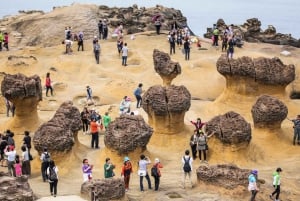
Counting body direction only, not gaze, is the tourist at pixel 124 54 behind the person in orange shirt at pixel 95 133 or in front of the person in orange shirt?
in front

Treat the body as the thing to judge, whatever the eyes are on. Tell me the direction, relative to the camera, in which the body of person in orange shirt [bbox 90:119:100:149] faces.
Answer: away from the camera

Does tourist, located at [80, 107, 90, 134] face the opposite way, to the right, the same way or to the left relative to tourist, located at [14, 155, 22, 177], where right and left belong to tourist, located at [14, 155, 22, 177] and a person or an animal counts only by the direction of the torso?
the opposite way

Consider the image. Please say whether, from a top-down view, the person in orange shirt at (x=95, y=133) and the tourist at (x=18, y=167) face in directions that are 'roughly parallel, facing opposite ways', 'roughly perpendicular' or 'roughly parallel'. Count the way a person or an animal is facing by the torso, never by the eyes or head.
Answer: roughly parallel

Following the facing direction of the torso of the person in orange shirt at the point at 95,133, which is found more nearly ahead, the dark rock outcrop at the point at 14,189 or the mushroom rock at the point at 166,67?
the mushroom rock
